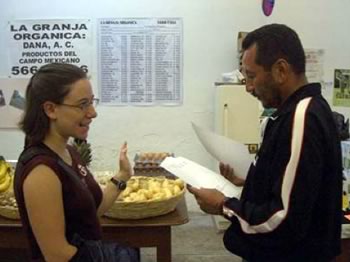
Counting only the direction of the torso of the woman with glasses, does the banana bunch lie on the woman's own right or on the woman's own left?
on the woman's own left

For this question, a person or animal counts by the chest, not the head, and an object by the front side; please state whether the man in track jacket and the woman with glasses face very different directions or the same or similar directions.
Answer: very different directions

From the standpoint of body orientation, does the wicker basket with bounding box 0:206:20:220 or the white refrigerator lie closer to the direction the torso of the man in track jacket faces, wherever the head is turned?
the wicker basket

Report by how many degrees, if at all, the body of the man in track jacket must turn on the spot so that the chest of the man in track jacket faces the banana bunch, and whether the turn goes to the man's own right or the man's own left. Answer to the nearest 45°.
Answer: approximately 45° to the man's own right

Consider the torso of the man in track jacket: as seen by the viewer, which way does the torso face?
to the viewer's left

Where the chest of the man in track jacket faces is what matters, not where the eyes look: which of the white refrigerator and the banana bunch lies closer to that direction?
the banana bunch

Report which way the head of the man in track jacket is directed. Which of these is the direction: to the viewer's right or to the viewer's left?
to the viewer's left

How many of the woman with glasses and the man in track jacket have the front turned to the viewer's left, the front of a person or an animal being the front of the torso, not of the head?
1

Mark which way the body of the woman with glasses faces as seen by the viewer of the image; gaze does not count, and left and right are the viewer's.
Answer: facing to the right of the viewer

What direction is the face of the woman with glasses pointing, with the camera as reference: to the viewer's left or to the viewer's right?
to the viewer's right

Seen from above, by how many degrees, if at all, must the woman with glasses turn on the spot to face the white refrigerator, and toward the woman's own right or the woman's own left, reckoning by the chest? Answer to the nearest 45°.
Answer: approximately 45° to the woman's own left

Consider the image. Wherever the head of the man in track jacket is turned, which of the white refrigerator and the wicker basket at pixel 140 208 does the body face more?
the wicker basket
